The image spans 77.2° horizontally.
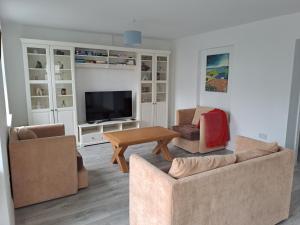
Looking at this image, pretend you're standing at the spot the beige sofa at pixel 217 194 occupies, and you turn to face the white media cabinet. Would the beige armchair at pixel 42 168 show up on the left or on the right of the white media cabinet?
left

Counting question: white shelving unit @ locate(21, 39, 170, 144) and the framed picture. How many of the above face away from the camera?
0

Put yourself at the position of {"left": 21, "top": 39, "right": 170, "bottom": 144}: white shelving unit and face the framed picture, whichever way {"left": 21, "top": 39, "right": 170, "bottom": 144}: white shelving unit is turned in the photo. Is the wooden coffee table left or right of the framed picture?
right

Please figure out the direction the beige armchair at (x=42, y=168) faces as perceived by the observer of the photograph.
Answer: facing away from the viewer and to the right of the viewer

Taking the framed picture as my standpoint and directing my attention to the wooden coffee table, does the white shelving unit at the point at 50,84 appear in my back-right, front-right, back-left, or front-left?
front-right

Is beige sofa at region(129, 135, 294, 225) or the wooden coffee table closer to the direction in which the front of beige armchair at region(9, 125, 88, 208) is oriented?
the wooden coffee table

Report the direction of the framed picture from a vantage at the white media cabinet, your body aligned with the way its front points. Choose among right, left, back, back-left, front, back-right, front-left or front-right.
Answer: front-left

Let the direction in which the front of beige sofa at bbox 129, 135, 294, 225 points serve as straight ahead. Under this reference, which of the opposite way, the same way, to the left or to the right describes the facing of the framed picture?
to the left

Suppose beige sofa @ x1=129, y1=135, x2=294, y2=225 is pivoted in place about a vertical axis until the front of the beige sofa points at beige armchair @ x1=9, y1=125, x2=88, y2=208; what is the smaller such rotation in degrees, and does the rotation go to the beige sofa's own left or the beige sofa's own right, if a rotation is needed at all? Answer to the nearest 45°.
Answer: approximately 45° to the beige sofa's own left

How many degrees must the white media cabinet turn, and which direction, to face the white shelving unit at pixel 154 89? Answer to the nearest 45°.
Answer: approximately 45° to its left

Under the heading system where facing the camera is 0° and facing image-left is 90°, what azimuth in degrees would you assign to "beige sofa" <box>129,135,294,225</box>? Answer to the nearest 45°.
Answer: approximately 135°

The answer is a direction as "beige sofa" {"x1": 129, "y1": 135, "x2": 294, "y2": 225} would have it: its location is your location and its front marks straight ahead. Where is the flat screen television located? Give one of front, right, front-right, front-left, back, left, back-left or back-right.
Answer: front

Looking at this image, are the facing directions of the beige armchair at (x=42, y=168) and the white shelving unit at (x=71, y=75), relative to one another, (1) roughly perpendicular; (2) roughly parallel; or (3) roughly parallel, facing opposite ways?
roughly perpendicular

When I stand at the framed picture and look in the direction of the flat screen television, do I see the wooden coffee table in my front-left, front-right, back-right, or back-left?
front-left

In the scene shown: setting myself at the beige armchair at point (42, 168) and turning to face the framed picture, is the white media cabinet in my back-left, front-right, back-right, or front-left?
front-left
